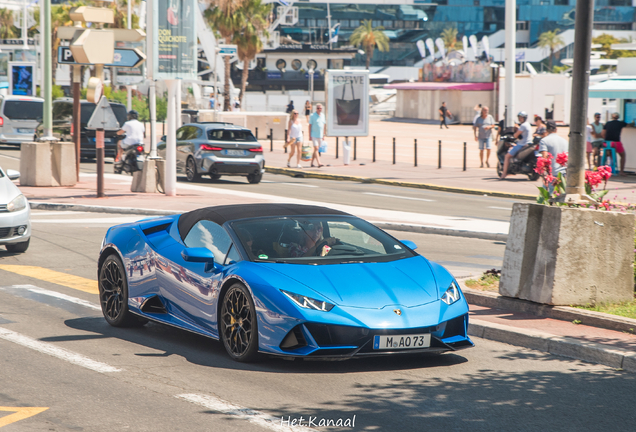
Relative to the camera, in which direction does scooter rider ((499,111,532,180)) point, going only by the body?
to the viewer's left

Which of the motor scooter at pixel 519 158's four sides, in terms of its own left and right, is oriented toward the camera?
left

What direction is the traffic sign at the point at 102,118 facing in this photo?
away from the camera

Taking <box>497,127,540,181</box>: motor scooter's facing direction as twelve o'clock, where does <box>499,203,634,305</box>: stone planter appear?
The stone planter is roughly at 9 o'clock from the motor scooter.

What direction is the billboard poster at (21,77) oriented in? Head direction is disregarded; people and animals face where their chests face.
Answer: toward the camera

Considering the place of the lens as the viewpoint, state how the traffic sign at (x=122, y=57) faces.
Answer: facing the viewer

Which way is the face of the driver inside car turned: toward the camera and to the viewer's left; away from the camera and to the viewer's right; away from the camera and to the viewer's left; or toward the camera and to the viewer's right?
toward the camera and to the viewer's right

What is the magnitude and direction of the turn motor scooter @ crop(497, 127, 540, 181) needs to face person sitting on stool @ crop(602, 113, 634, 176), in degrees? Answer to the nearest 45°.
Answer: approximately 135° to its right

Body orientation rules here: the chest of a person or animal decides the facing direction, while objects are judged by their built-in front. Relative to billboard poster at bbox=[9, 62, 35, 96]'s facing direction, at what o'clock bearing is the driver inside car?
The driver inside car is roughly at 12 o'clock from the billboard poster.

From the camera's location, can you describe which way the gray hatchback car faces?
facing away from the viewer and to the left of the viewer

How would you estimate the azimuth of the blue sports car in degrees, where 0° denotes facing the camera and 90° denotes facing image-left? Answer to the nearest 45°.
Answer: approximately 315°

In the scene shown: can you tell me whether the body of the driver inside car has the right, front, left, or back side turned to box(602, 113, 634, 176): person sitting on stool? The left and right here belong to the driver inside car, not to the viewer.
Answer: left

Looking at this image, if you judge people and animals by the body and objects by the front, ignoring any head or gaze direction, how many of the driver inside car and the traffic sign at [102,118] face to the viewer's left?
0

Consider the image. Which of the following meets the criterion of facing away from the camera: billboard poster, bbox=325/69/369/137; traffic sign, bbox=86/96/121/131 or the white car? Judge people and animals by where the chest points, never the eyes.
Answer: the traffic sign

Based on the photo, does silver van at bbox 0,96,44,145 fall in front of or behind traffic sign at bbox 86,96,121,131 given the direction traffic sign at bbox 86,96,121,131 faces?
in front

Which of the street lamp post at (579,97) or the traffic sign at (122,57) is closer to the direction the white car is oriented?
the street lamp post
